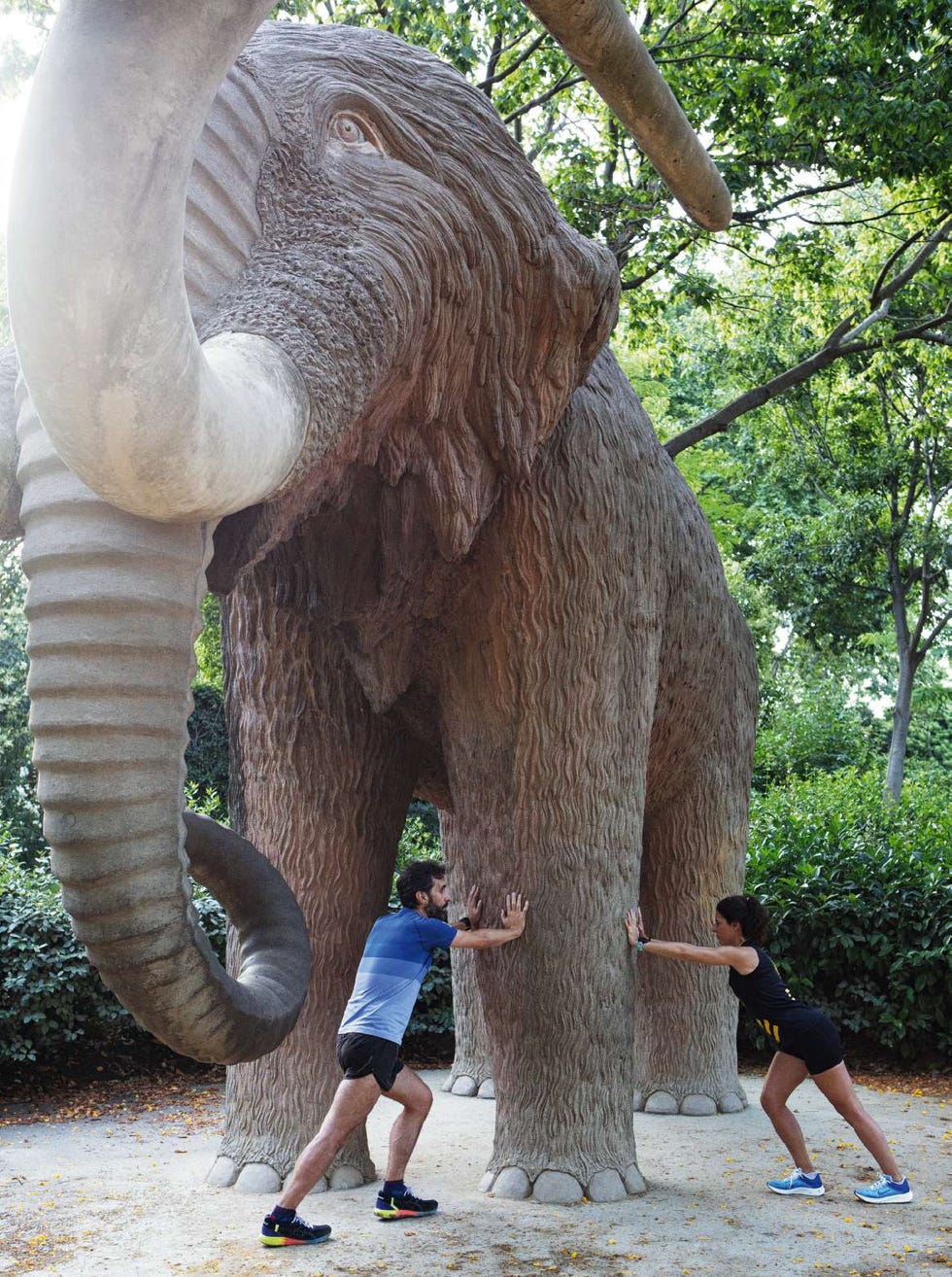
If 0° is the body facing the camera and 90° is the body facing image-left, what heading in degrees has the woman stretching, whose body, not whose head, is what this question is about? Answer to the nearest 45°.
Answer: approximately 90°

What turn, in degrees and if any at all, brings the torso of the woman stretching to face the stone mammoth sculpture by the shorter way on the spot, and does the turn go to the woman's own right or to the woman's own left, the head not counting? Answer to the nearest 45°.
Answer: approximately 45° to the woman's own left

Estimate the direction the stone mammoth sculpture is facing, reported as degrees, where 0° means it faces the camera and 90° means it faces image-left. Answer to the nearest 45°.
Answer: approximately 45°

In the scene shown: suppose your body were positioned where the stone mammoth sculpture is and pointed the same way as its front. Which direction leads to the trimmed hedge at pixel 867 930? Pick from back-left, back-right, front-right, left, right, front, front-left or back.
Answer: back

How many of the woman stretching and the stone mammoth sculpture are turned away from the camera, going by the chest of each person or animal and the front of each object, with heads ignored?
0

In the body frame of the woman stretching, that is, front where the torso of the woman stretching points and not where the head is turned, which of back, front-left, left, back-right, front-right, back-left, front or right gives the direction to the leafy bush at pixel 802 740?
right

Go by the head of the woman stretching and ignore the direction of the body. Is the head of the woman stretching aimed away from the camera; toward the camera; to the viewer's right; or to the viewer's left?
to the viewer's left

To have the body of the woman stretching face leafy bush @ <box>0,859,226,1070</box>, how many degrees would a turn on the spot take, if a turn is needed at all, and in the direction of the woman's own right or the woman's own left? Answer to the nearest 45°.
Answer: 0° — they already face it
